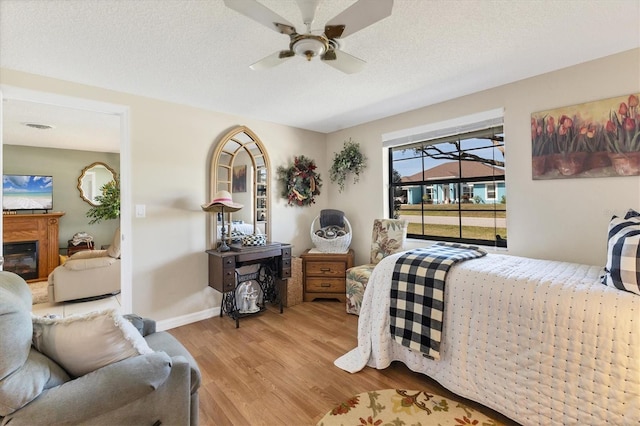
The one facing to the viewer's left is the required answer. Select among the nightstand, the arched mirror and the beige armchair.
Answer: the beige armchair

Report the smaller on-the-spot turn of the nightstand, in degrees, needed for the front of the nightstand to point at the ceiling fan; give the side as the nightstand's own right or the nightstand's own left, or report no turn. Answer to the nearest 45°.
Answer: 0° — it already faces it

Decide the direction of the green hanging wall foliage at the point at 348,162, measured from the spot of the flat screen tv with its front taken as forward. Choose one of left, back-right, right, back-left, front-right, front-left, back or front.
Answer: front-left

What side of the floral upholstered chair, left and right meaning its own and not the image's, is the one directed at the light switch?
front

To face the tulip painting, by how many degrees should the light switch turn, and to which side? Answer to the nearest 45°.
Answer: approximately 45° to its left

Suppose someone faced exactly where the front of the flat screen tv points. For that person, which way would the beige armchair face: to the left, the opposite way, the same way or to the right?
to the right

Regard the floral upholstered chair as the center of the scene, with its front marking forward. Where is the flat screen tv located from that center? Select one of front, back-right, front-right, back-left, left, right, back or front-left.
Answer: front-right

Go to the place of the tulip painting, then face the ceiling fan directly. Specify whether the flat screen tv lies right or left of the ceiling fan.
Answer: right

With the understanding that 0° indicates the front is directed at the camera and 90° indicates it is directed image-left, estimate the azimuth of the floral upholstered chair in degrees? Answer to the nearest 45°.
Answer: approximately 45°

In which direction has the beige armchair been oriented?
to the viewer's left

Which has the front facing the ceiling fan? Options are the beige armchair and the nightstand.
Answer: the nightstand

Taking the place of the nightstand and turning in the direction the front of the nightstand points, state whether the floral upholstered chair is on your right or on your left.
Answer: on your left

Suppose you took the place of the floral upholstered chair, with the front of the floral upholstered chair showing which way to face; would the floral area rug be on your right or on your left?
on your left

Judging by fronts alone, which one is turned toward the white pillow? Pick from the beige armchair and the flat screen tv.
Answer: the flat screen tv
